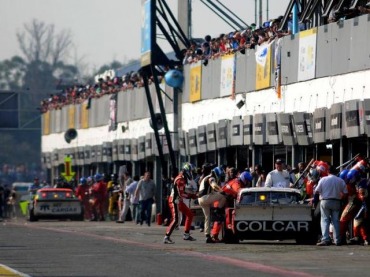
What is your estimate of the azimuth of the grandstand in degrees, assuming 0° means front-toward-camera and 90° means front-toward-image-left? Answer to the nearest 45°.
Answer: approximately 45°

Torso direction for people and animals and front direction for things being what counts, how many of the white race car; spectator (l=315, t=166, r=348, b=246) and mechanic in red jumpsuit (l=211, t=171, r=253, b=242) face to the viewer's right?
1

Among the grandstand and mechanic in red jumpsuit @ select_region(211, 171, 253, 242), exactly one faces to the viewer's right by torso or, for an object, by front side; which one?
the mechanic in red jumpsuit

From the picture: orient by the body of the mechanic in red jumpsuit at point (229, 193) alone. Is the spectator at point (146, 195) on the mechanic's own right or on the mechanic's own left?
on the mechanic's own left

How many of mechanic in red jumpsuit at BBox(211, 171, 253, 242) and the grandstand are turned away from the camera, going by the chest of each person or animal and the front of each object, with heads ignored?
0
